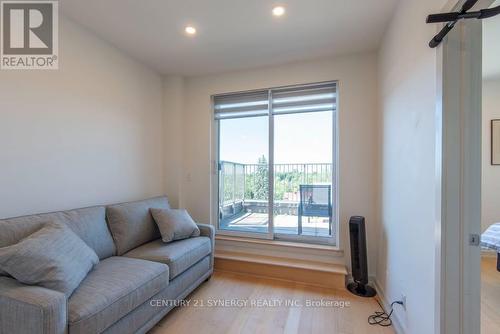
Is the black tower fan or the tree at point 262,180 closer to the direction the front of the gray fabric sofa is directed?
the black tower fan

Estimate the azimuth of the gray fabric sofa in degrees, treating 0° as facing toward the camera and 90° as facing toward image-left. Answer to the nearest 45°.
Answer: approximately 315°

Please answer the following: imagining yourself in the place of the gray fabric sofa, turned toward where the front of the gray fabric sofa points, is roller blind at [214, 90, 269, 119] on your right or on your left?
on your left

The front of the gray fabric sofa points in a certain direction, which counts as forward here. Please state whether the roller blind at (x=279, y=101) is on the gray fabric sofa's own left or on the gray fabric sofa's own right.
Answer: on the gray fabric sofa's own left

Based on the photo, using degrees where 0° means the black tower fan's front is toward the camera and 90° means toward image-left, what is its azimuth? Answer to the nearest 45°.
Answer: approximately 45°

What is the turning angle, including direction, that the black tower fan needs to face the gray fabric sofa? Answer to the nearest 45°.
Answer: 0° — it already faces it
